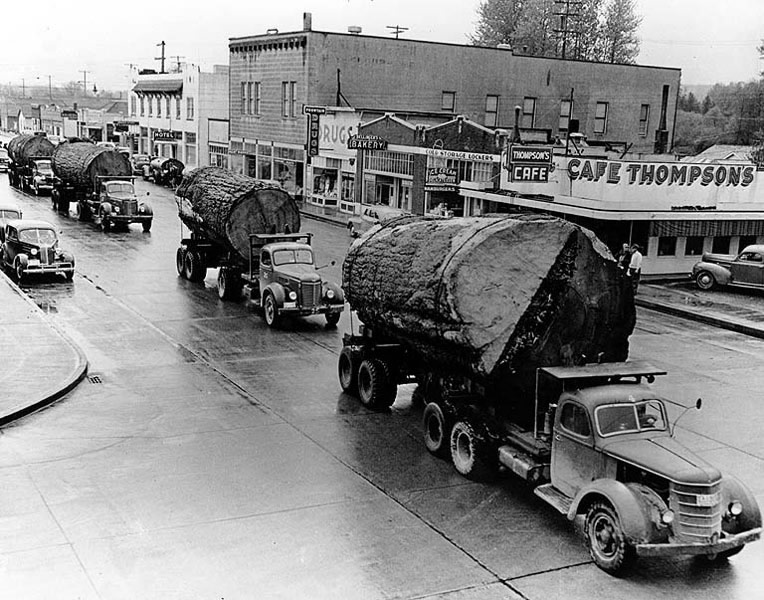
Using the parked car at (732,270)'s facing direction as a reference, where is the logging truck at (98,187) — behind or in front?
in front

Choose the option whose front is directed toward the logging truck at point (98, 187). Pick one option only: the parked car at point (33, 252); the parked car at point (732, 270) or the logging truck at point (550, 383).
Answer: the parked car at point (732, 270)

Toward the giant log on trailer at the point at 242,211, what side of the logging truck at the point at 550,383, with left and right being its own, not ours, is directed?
back

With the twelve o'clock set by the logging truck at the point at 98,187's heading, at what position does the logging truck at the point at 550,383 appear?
the logging truck at the point at 550,383 is roughly at 1 o'clock from the logging truck at the point at 98,187.

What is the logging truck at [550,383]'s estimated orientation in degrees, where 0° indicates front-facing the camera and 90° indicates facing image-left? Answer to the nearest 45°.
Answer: approximately 315°

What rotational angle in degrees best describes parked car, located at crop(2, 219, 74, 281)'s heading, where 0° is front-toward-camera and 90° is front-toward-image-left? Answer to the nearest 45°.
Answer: approximately 315°

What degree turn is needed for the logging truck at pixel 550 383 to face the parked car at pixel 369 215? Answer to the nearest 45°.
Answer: approximately 135° to its left

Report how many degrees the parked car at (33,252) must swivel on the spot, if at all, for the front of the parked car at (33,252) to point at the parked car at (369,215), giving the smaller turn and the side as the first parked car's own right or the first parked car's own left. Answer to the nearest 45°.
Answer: approximately 90° to the first parked car's own left

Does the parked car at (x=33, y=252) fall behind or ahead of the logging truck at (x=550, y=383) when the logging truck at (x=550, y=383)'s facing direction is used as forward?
behind

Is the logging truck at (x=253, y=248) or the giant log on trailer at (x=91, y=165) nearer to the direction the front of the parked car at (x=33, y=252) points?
the logging truck

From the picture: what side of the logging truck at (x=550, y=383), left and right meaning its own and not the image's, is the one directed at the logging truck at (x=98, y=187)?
back
